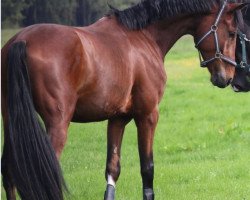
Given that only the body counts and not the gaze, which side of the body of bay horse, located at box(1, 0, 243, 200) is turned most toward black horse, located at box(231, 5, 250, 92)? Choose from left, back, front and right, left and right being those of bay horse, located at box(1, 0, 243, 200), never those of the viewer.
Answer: front

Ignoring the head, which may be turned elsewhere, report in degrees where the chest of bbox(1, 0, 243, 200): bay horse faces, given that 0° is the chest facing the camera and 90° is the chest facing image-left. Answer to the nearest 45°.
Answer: approximately 225°

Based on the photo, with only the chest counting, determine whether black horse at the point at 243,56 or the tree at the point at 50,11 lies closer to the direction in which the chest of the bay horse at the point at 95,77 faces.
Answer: the black horse

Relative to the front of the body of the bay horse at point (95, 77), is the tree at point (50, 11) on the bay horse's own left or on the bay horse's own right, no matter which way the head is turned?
on the bay horse's own left
